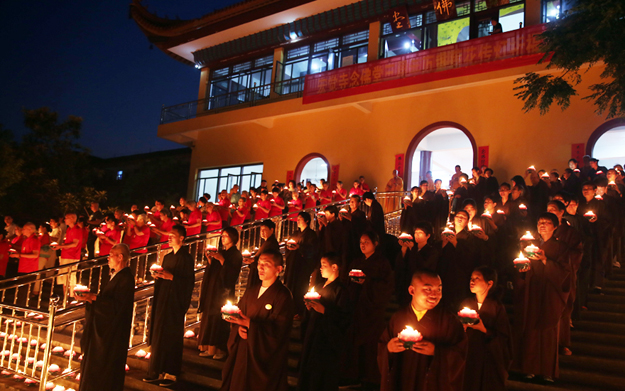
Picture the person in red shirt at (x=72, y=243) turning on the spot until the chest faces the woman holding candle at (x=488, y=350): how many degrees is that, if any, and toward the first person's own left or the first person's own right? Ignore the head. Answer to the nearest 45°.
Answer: approximately 90° to the first person's own left

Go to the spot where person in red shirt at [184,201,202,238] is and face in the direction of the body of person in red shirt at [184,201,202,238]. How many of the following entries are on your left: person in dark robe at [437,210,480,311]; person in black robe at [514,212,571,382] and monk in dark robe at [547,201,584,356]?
3

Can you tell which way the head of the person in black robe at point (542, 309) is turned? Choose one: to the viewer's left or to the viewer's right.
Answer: to the viewer's left

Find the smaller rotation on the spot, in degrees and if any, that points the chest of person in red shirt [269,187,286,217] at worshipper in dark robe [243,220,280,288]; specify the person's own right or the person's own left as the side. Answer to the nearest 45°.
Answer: approximately 45° to the person's own left

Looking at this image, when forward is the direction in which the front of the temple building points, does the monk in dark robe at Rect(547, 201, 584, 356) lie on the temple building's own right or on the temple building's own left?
on the temple building's own left

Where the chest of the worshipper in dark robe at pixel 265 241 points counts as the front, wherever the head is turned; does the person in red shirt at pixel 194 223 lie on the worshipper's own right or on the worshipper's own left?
on the worshipper's own right

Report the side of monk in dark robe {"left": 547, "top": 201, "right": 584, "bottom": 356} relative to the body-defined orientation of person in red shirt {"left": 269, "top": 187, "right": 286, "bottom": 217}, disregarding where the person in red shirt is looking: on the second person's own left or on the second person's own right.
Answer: on the second person's own left

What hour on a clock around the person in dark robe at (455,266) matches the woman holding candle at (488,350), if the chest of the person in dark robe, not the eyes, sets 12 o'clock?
The woman holding candle is roughly at 10 o'clock from the person in dark robe.

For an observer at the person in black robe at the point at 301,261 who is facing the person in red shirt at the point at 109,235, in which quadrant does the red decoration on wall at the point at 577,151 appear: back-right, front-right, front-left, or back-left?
back-right
